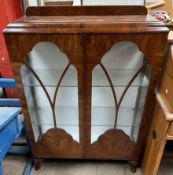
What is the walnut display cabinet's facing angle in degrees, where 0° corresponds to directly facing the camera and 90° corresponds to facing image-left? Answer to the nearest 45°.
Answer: approximately 0°
